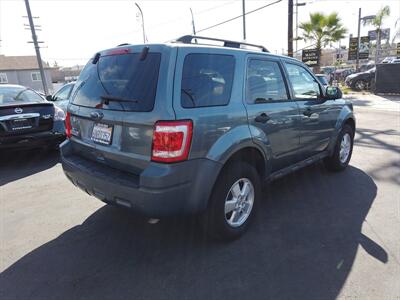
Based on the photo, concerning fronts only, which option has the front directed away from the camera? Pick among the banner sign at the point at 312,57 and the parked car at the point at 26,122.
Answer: the parked car

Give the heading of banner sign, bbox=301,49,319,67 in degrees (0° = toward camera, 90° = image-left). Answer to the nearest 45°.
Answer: approximately 0°

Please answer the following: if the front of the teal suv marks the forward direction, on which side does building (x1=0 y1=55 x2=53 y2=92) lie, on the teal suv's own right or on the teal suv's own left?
on the teal suv's own left

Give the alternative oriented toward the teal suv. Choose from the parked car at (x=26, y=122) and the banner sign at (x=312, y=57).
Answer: the banner sign

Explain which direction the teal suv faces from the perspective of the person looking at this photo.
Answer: facing away from the viewer and to the right of the viewer

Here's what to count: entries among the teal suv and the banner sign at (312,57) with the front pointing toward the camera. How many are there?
1

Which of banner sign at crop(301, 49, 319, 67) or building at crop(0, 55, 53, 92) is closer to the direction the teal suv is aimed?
the banner sign

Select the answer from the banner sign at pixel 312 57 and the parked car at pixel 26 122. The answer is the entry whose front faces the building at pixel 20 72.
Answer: the parked car

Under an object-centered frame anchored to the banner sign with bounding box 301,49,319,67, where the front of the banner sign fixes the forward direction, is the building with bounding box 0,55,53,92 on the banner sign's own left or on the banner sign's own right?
on the banner sign's own right

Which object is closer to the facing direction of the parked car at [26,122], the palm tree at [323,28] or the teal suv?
the palm tree

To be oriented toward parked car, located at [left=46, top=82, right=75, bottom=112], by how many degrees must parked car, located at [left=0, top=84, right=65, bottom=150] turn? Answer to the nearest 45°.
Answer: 0° — it already faces it

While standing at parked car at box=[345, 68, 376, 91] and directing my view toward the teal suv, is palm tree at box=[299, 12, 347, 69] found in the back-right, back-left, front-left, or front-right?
back-right

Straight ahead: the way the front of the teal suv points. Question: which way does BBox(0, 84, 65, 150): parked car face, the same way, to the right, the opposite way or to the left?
to the left

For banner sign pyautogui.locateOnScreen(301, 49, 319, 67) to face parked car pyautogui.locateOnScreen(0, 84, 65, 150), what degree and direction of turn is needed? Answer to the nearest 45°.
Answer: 0° — it already faces it

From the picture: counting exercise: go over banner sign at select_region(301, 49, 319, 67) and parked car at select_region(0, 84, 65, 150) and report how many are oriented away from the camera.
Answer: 1

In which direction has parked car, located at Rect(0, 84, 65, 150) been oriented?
away from the camera

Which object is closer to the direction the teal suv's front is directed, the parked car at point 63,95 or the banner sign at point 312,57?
the banner sign
